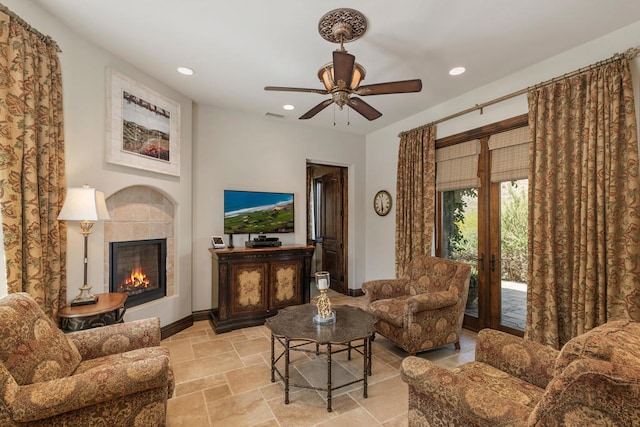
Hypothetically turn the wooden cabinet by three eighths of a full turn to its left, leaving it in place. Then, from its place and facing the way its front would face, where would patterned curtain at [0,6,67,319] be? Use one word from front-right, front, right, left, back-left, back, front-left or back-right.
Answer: back-left

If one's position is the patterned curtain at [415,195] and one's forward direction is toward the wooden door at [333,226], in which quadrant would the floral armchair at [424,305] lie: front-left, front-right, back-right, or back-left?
back-left

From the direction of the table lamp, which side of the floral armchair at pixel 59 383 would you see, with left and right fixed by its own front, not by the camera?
left

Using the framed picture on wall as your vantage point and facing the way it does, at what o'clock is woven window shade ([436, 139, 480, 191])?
The woven window shade is roughly at 11 o'clock from the framed picture on wall.

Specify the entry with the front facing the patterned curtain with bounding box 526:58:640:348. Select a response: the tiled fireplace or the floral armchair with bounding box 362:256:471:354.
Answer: the tiled fireplace

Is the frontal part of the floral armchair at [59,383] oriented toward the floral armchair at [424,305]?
yes

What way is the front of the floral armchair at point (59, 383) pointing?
to the viewer's right

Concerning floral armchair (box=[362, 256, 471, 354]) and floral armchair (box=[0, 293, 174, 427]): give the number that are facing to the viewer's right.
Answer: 1

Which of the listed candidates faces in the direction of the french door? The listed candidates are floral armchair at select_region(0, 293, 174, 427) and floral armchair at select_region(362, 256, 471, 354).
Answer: floral armchair at select_region(0, 293, 174, 427)

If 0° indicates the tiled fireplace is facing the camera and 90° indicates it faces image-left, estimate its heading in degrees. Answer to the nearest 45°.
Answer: approximately 315°

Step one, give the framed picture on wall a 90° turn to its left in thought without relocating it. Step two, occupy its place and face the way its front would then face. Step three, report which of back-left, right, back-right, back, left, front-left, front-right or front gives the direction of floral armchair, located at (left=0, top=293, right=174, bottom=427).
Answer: back-right
